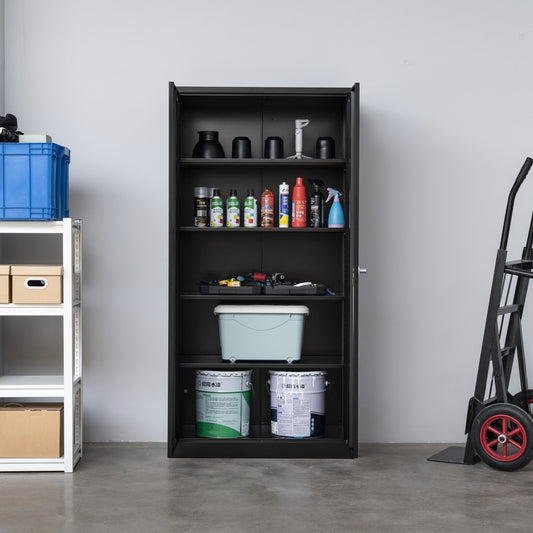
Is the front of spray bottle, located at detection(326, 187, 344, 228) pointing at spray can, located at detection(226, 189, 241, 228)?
yes

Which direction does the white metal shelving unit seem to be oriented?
toward the camera

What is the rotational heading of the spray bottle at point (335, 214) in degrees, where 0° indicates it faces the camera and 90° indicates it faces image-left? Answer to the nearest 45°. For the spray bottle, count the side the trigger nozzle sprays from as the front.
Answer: approximately 90°

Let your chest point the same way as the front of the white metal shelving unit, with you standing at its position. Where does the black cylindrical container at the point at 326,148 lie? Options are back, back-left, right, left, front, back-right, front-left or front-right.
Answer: left

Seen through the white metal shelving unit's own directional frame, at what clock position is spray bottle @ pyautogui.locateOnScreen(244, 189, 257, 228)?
The spray bottle is roughly at 9 o'clock from the white metal shelving unit.

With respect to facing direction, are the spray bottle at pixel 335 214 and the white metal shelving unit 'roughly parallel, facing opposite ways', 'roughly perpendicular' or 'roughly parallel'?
roughly perpendicular

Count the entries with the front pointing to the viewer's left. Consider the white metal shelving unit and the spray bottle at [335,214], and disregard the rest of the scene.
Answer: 1

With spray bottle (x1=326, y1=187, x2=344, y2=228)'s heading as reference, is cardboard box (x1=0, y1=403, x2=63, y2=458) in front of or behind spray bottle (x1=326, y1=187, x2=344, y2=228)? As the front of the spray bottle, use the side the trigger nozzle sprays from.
in front

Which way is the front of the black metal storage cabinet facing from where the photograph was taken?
facing the viewer

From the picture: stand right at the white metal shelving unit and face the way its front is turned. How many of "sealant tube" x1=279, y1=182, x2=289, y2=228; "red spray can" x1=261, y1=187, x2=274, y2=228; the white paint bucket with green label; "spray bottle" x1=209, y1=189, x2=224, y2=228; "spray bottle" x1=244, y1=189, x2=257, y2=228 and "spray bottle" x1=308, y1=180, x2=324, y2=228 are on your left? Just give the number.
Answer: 6

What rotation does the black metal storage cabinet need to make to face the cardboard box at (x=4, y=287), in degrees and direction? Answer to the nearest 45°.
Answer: approximately 45° to its right

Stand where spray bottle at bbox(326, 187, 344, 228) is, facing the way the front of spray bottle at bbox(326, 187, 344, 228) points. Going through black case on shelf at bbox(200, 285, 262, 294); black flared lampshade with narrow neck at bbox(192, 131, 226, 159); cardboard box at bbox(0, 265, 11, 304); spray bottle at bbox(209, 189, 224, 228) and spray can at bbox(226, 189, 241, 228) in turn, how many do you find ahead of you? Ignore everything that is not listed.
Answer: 5

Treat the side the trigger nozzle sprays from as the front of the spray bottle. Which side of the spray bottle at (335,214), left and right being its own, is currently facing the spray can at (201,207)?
front

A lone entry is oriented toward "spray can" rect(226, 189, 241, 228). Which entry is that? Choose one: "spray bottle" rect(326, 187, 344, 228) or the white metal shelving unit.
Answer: "spray bottle" rect(326, 187, 344, 228)

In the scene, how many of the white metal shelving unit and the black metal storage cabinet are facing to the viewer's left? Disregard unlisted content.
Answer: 0
